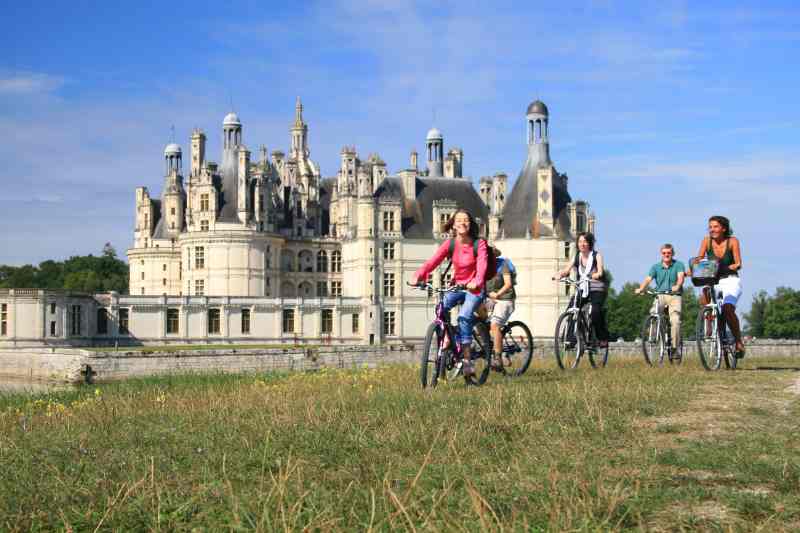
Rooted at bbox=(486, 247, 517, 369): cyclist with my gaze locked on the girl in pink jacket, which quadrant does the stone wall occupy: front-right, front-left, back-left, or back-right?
back-right

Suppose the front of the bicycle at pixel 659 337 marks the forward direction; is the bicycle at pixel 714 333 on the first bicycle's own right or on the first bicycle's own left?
on the first bicycle's own left

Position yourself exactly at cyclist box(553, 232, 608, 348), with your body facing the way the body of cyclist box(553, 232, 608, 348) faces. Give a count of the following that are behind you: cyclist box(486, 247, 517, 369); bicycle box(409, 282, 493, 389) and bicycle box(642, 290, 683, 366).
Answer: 1

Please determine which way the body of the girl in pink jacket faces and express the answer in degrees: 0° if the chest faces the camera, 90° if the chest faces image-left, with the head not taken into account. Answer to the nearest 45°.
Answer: approximately 45°

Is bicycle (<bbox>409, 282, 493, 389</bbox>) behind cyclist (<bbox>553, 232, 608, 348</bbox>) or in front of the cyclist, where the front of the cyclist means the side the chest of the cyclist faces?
in front

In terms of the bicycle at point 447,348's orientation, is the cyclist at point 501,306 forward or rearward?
rearward

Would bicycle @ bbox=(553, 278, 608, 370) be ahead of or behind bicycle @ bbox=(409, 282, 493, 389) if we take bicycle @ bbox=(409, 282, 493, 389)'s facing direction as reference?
behind
